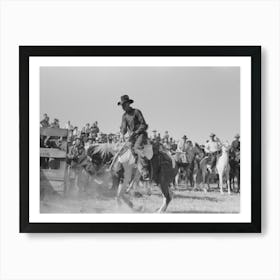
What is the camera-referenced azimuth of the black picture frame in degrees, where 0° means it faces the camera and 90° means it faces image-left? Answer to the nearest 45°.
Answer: approximately 0°
